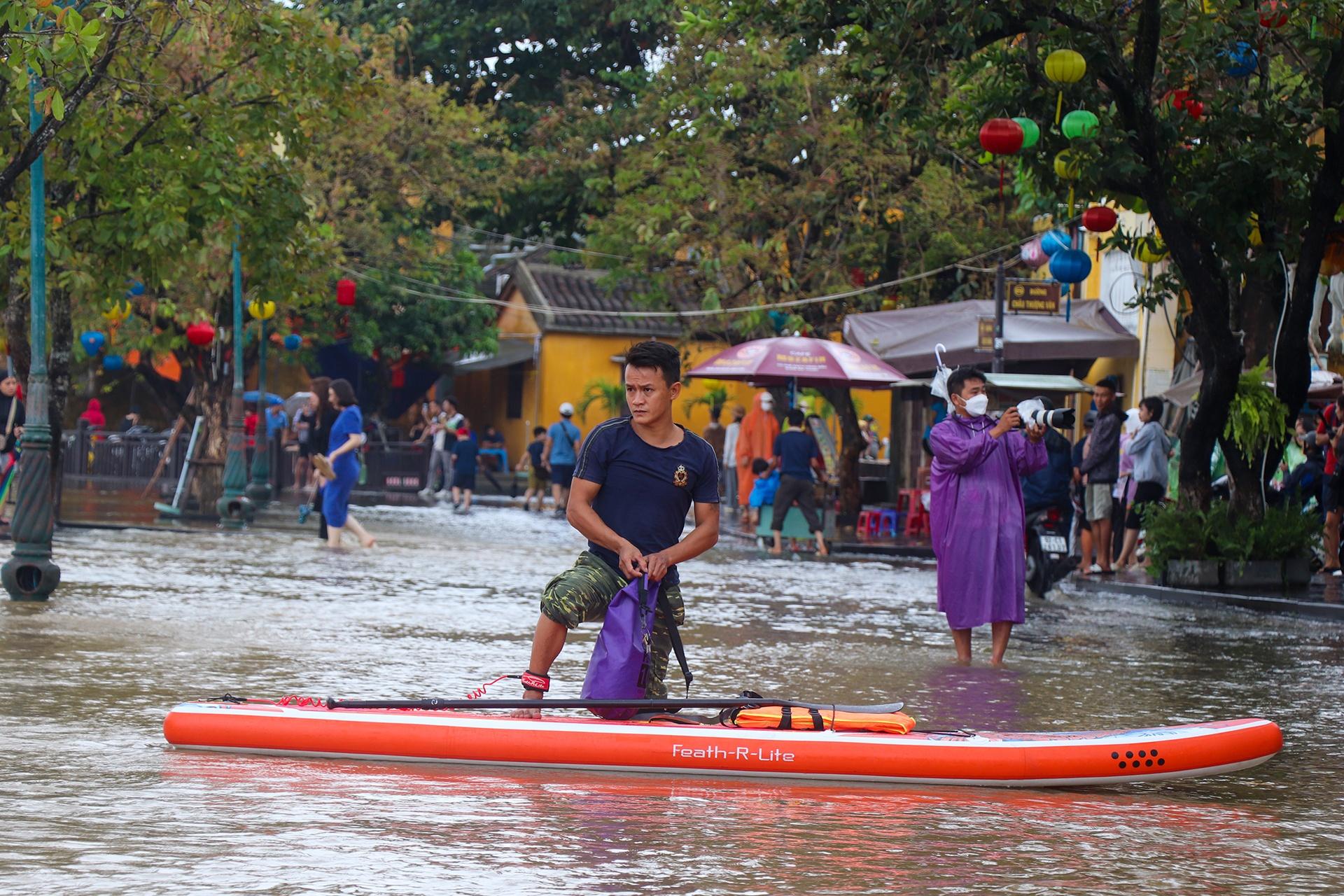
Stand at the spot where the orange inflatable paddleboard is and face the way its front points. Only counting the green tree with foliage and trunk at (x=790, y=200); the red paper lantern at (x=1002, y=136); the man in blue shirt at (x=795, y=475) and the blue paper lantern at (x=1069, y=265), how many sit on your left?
4

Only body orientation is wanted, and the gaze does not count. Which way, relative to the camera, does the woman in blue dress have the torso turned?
to the viewer's left

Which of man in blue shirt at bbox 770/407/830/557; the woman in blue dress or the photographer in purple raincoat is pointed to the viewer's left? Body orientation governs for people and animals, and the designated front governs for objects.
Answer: the woman in blue dress

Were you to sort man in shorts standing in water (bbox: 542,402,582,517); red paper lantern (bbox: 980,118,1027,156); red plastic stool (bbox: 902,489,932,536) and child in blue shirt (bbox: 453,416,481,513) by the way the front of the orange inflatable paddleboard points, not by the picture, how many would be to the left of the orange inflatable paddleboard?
4

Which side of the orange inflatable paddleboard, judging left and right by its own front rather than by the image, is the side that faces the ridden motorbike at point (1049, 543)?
left

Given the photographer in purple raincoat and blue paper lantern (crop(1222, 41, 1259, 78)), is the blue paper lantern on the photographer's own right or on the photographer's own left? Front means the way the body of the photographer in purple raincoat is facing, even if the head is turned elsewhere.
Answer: on the photographer's own left

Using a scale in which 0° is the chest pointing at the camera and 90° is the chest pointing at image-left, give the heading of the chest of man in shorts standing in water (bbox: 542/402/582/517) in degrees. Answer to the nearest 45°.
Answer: approximately 180°

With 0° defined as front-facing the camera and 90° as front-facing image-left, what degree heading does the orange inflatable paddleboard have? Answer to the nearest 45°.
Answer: approximately 270°

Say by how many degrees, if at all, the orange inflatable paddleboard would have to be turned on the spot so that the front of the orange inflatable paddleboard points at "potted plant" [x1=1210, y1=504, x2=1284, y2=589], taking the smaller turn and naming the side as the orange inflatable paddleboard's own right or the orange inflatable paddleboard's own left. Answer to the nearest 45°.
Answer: approximately 45° to the orange inflatable paddleboard's own left

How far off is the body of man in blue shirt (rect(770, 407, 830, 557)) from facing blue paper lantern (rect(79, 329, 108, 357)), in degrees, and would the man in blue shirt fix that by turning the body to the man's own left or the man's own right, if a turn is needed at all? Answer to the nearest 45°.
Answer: approximately 45° to the man's own left

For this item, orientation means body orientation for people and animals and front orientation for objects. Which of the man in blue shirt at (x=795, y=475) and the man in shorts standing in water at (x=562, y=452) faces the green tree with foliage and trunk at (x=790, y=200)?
the man in blue shirt

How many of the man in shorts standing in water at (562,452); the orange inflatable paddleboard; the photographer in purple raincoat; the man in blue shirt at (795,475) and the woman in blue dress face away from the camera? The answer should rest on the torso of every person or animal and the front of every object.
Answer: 2

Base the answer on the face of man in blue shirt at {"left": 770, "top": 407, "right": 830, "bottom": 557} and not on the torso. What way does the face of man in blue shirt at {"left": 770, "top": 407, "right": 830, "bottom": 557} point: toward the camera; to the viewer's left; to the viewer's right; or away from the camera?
away from the camera

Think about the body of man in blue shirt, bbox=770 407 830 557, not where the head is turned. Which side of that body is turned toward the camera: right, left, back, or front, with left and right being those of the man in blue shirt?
back

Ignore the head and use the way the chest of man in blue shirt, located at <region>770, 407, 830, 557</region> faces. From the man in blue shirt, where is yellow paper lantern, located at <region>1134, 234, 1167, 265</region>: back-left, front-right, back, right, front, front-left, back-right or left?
back-right
